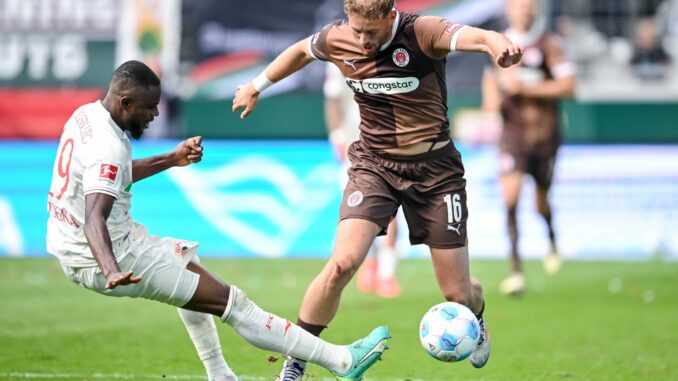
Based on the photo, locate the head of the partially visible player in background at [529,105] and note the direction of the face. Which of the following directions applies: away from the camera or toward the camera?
toward the camera

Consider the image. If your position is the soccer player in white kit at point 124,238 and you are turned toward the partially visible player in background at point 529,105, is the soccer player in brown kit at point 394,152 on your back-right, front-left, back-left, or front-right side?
front-right

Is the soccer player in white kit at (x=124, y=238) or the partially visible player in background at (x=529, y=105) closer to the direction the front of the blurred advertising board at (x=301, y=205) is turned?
the soccer player in white kit

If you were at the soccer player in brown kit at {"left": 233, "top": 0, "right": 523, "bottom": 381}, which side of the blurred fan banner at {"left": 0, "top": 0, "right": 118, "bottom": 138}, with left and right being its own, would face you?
front

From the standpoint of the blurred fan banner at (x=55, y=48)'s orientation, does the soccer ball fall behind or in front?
in front

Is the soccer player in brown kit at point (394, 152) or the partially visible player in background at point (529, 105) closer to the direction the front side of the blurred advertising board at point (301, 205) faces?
the soccer player in brown kit

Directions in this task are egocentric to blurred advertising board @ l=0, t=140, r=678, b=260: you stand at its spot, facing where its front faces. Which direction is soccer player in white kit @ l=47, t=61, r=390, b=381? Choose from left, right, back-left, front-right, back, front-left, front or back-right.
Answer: front

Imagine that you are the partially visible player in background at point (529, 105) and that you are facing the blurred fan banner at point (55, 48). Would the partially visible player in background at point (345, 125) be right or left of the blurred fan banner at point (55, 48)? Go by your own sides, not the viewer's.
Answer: left

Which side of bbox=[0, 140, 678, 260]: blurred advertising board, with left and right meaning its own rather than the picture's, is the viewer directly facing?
front

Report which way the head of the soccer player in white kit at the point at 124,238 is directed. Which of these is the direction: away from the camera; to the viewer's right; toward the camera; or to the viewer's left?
to the viewer's right

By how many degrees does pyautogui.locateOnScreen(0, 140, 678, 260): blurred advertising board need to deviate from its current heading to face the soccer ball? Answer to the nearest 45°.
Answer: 0° — it already faces it

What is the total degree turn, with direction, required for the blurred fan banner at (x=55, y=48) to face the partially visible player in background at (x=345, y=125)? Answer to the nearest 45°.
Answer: approximately 45° to its left

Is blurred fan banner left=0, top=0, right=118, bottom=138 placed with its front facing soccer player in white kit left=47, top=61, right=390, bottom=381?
yes

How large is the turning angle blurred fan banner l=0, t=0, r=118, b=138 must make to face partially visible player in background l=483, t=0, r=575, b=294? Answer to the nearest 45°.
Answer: approximately 45° to its left

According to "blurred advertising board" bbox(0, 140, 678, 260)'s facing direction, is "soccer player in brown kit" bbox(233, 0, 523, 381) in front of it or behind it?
in front

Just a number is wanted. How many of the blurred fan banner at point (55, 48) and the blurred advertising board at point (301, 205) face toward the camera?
2
